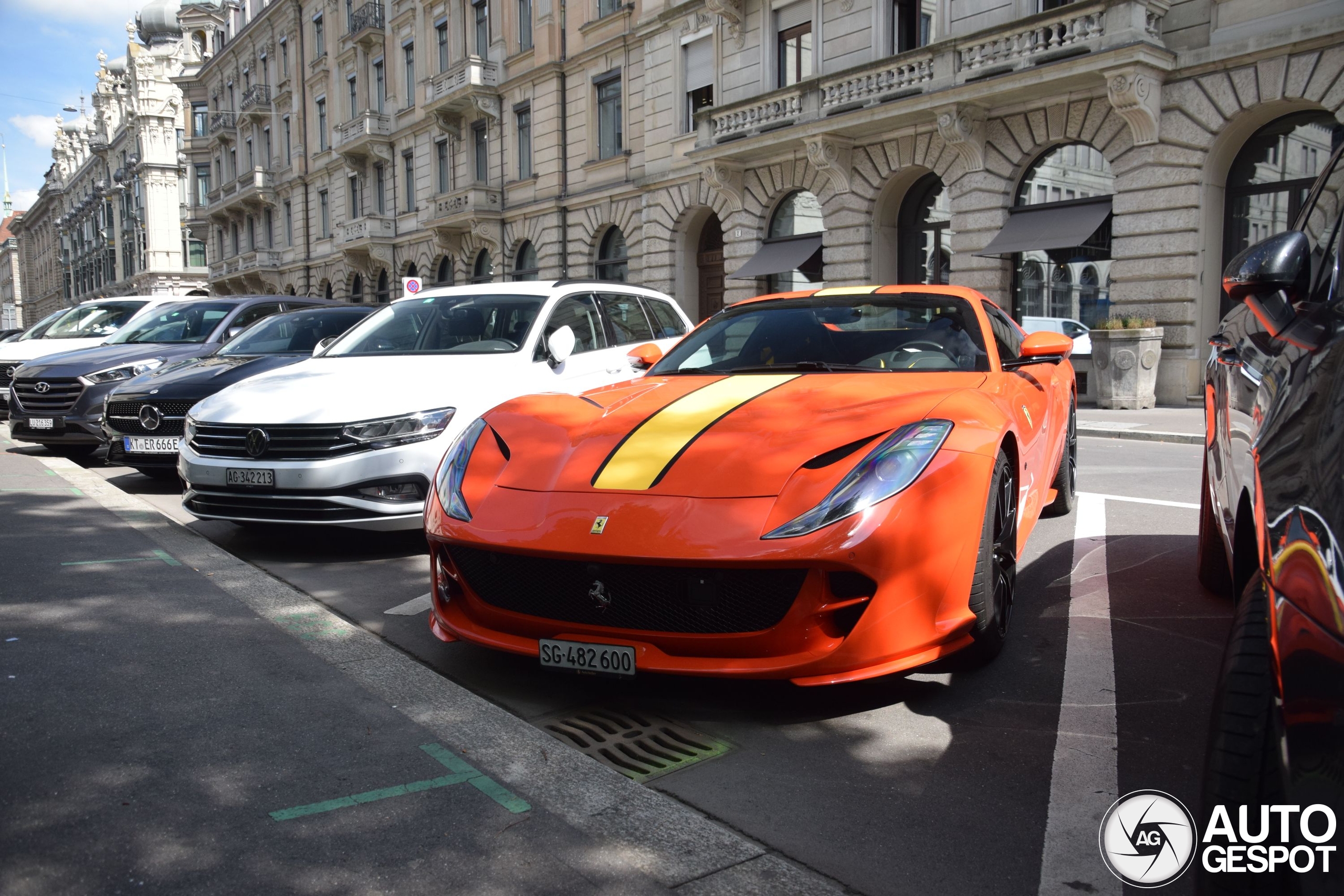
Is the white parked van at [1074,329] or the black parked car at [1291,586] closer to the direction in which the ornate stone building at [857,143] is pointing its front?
the black parked car

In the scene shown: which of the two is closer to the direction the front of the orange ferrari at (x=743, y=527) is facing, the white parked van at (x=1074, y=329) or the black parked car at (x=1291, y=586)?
the black parked car

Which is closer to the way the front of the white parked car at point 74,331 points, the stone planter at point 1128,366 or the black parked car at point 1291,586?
the black parked car

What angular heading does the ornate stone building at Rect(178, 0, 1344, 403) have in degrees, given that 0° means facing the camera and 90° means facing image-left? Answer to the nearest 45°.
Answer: approximately 45°

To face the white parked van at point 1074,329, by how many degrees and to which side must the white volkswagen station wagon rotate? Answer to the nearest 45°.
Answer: approximately 180°

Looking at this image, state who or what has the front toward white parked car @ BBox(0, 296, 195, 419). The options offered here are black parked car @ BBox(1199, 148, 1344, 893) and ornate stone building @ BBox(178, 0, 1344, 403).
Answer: the ornate stone building

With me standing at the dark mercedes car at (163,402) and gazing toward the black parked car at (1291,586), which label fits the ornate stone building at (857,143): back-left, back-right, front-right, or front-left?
back-left

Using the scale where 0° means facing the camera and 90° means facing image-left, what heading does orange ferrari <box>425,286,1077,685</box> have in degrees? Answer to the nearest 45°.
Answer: approximately 45°
